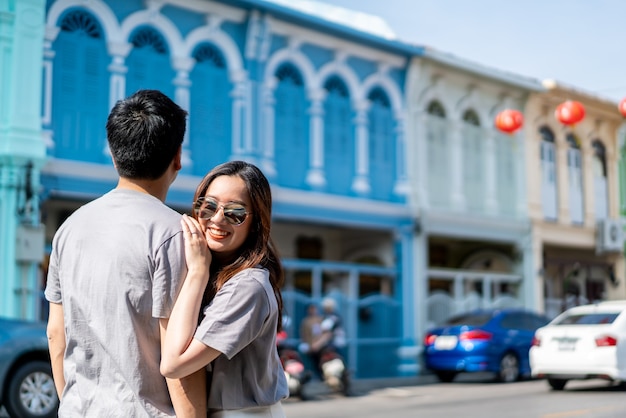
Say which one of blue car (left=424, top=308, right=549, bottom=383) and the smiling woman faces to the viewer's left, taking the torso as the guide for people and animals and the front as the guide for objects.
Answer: the smiling woman

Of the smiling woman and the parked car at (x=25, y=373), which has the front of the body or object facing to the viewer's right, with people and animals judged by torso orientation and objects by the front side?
the parked car

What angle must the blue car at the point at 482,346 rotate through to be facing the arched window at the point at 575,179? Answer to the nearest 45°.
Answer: approximately 45° to its left

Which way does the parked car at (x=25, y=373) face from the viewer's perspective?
to the viewer's right

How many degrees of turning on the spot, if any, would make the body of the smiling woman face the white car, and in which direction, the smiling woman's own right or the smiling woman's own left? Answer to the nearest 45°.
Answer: approximately 135° to the smiling woman's own right

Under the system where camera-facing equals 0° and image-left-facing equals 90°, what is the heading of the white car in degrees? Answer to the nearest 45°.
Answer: approximately 225°

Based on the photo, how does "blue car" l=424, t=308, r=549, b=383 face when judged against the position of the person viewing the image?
facing away from the viewer and to the right of the viewer

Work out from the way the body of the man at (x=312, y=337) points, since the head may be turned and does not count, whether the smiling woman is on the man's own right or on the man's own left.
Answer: on the man's own right

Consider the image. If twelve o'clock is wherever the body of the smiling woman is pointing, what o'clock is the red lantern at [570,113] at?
The red lantern is roughly at 4 o'clock from the smiling woman.
